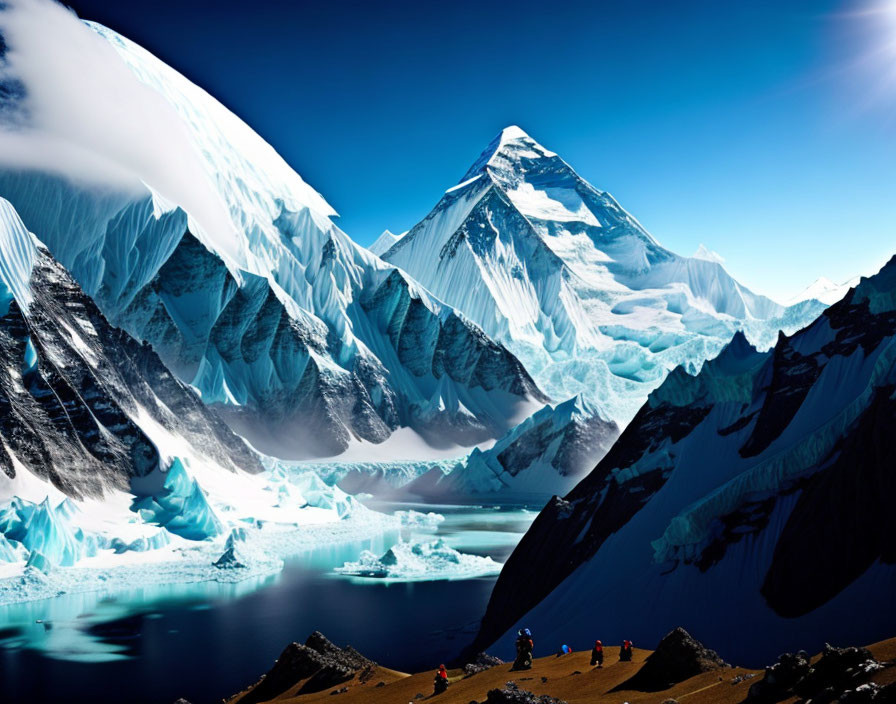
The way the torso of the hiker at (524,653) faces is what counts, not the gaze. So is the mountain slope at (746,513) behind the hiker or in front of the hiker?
in front

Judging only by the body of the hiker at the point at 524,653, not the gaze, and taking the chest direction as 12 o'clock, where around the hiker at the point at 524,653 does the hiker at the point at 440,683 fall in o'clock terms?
the hiker at the point at 440,683 is roughly at 8 o'clock from the hiker at the point at 524,653.

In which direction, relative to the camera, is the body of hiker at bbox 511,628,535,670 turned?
away from the camera

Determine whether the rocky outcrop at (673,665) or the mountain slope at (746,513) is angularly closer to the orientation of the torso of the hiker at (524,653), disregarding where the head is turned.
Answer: the mountain slope

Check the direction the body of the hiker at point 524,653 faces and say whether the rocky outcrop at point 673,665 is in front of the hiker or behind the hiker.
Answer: behind

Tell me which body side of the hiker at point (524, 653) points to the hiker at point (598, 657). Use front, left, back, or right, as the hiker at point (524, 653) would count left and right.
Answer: right

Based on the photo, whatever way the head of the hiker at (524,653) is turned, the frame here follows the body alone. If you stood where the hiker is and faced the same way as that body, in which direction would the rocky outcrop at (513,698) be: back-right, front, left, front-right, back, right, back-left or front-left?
back
